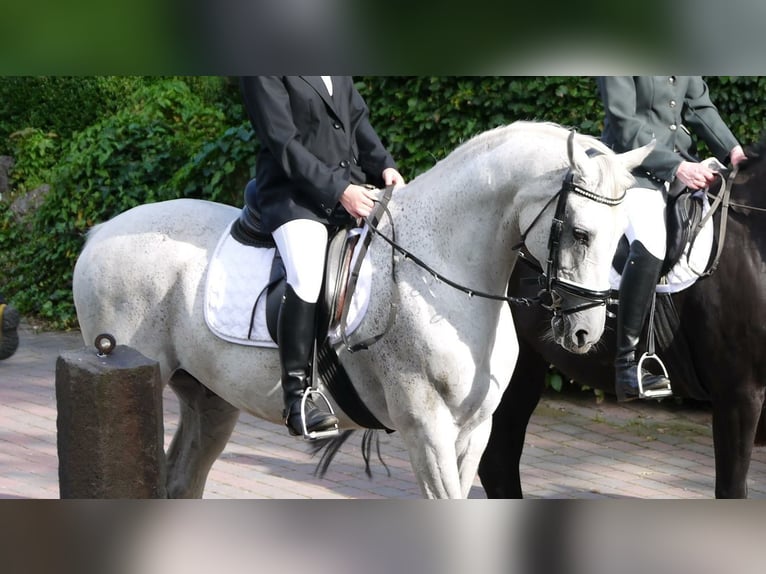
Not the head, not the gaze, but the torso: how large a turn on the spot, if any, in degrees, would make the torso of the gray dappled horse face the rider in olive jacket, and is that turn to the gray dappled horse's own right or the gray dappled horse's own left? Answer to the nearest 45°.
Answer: approximately 90° to the gray dappled horse's own left

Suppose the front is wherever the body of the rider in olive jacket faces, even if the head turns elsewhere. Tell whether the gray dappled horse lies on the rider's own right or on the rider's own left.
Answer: on the rider's own right
